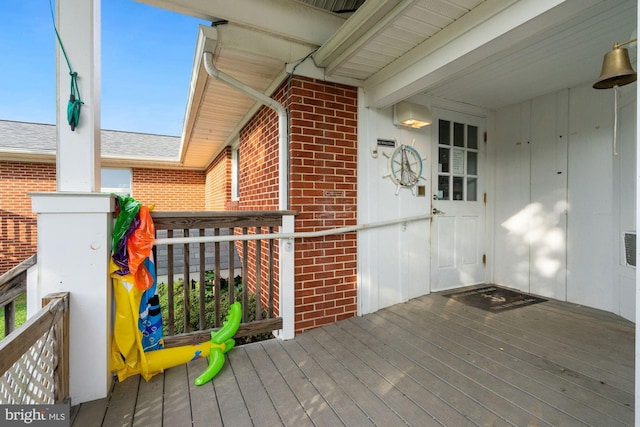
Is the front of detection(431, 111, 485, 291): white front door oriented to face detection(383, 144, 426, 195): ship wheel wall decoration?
no

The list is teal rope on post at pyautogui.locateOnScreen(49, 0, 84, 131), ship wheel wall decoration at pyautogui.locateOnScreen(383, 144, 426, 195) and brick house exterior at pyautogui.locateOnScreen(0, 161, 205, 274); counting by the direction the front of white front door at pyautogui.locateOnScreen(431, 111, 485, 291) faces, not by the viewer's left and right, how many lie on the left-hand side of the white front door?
0

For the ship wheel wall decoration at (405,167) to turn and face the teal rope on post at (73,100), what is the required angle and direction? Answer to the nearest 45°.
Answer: approximately 90° to its right

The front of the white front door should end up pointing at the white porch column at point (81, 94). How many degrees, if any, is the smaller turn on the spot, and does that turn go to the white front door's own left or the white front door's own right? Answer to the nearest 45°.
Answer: approximately 90° to the white front door's own right

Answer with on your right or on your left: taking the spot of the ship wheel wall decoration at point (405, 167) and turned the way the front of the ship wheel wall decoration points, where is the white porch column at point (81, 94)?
on your right

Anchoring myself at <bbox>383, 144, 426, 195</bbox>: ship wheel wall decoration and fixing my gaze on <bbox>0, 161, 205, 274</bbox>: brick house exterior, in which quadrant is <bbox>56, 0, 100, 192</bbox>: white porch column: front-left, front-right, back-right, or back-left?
front-left

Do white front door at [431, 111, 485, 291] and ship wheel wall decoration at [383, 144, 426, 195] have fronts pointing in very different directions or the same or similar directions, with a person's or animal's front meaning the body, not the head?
same or similar directions

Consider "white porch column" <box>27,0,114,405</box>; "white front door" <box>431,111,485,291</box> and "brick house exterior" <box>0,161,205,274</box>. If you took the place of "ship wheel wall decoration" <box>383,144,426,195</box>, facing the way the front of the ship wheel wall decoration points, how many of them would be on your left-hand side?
1

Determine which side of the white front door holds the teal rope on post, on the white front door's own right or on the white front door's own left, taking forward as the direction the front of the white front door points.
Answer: on the white front door's own right

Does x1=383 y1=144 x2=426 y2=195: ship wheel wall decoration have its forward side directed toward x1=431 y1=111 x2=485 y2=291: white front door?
no

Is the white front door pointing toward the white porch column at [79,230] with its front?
no

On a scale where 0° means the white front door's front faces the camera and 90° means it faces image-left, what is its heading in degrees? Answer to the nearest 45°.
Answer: approximately 315°

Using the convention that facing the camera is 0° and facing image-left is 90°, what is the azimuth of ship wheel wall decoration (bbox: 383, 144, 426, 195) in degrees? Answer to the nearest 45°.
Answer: approximately 315°

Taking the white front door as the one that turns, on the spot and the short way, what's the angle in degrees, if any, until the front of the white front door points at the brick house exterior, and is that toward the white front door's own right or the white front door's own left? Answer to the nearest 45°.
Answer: approximately 135° to the white front door's own right

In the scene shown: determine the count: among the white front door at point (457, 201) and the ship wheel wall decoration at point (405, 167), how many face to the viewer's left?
0
